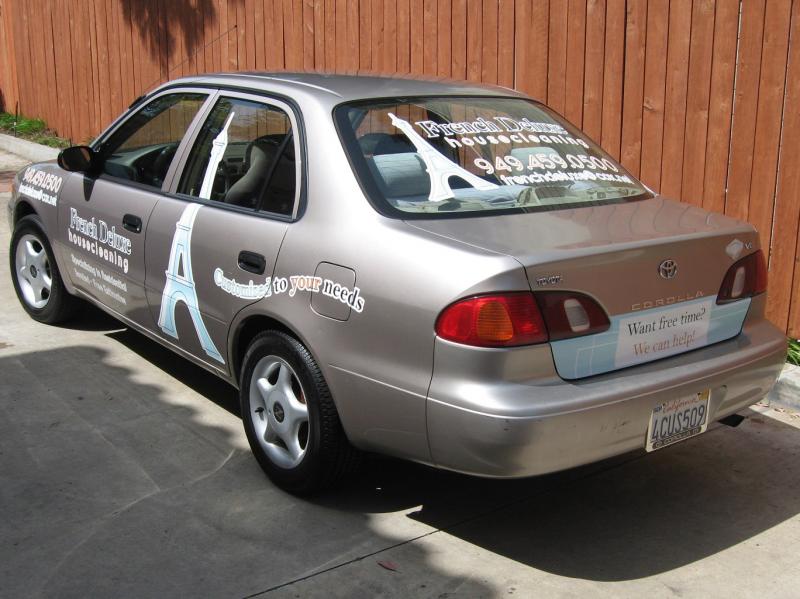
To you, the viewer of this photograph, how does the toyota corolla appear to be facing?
facing away from the viewer and to the left of the viewer

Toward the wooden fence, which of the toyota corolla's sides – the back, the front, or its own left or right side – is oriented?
right
